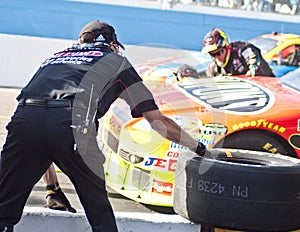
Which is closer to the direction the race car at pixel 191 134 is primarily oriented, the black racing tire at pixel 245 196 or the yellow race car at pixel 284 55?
the black racing tire

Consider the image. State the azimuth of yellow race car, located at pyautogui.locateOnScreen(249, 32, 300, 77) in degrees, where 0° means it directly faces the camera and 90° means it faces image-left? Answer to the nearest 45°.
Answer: approximately 45°

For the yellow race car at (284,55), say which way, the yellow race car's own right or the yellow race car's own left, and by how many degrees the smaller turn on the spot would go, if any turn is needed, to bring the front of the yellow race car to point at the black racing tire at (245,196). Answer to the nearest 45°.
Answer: approximately 45° to the yellow race car's own left

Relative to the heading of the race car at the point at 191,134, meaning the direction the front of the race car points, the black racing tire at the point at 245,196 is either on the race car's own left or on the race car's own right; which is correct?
on the race car's own left

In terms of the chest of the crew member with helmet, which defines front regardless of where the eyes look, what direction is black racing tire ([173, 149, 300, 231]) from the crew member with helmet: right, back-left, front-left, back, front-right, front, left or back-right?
front-left

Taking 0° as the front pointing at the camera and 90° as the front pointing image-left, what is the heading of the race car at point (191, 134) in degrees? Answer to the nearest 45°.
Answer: approximately 45°

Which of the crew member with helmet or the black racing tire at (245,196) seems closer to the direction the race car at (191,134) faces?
the black racing tire

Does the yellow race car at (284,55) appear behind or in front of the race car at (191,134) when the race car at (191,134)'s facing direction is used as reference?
behind

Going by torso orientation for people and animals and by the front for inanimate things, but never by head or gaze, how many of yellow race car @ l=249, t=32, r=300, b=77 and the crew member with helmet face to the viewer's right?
0

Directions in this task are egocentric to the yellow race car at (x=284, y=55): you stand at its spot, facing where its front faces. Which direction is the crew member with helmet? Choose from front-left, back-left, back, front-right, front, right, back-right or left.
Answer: front-left

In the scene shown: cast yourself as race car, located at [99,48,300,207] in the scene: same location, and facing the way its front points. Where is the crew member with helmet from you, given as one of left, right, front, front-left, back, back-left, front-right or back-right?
back-right

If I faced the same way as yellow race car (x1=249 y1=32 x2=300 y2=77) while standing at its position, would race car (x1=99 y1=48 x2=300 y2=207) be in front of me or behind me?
in front
